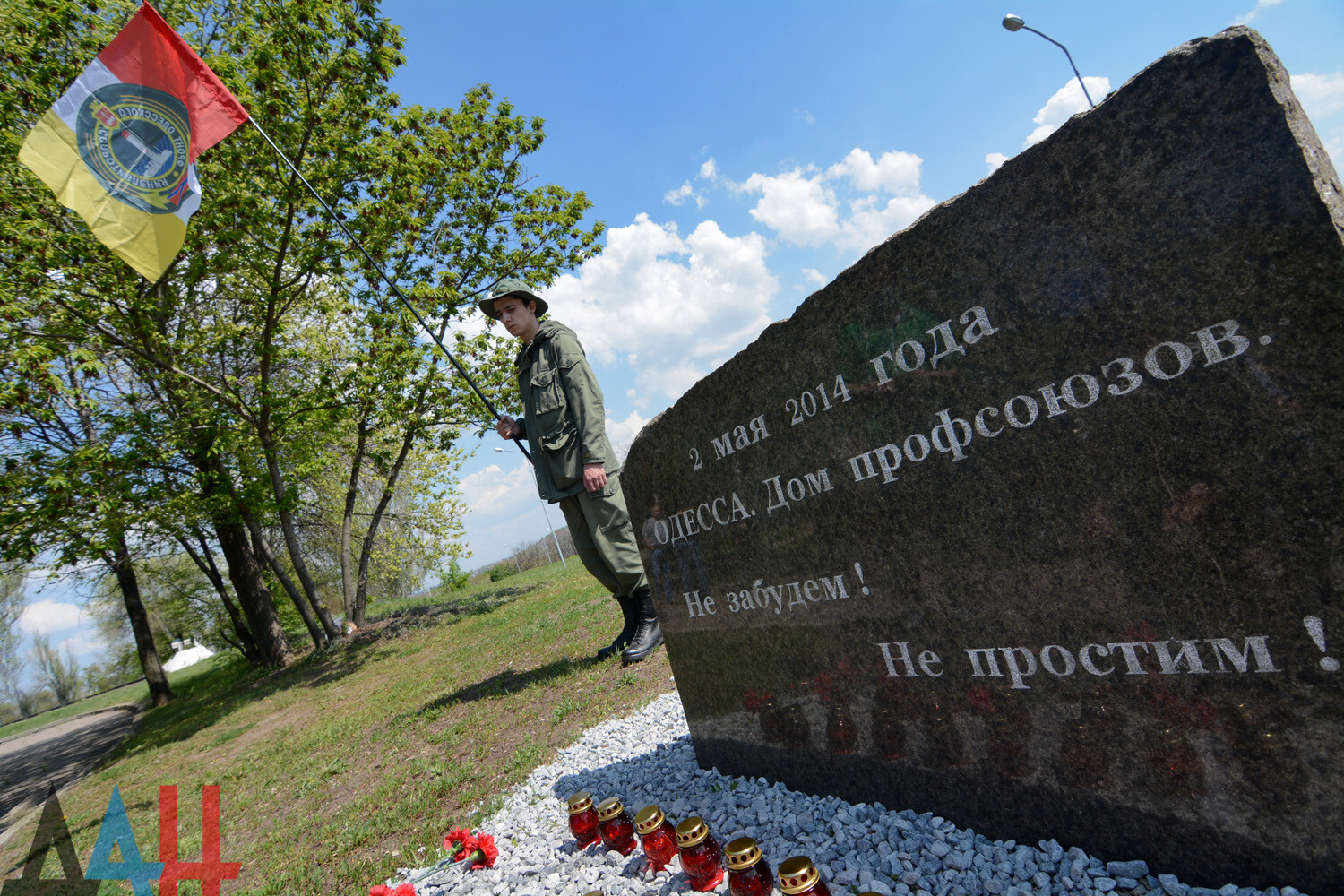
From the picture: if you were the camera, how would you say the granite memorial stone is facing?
facing the viewer and to the left of the viewer

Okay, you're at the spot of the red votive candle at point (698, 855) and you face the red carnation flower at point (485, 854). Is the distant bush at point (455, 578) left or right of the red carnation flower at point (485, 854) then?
right

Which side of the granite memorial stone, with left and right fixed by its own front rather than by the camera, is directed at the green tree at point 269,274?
right

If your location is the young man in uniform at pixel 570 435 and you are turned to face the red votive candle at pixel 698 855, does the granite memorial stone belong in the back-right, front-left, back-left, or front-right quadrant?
front-left

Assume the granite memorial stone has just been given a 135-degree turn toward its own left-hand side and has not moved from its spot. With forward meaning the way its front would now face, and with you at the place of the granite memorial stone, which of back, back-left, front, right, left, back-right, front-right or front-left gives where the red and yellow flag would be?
back

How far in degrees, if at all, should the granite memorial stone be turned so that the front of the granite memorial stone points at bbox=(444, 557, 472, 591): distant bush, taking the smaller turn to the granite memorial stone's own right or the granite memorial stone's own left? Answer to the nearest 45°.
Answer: approximately 90° to the granite memorial stone's own right

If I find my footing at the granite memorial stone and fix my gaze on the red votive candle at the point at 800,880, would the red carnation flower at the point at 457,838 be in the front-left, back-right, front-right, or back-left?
front-right
